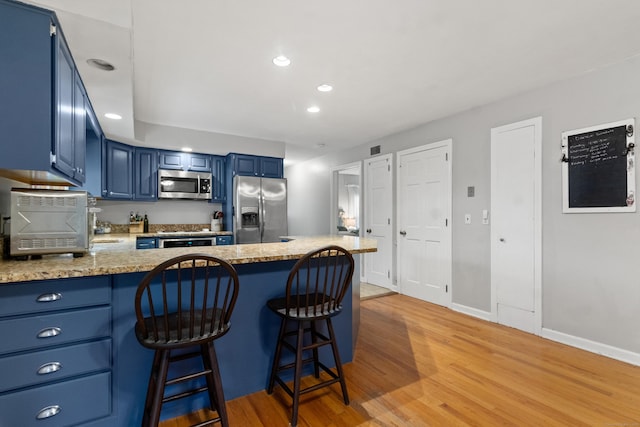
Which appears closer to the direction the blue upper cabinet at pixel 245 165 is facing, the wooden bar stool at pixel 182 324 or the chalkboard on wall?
the wooden bar stool

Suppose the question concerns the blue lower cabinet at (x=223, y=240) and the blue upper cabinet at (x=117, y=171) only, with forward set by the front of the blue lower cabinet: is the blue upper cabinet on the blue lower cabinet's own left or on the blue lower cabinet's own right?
on the blue lower cabinet's own right

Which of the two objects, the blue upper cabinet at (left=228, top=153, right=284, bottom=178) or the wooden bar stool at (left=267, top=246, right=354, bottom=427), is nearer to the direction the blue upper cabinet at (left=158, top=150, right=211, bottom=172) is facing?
the wooden bar stool

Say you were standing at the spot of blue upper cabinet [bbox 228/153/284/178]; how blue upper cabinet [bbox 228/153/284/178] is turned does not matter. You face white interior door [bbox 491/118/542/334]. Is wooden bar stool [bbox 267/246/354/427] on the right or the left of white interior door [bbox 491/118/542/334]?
right

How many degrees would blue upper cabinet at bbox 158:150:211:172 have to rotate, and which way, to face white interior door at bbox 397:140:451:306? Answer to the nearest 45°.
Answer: approximately 45° to its left

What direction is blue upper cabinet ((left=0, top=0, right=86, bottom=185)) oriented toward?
to the viewer's right

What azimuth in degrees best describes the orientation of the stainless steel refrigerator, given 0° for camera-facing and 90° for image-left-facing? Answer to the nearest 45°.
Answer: approximately 0°

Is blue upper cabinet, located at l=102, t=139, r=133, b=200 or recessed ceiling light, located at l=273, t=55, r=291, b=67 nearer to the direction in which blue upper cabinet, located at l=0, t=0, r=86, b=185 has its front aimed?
the recessed ceiling light

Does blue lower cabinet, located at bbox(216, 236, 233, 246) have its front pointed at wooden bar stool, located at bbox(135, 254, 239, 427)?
yes
